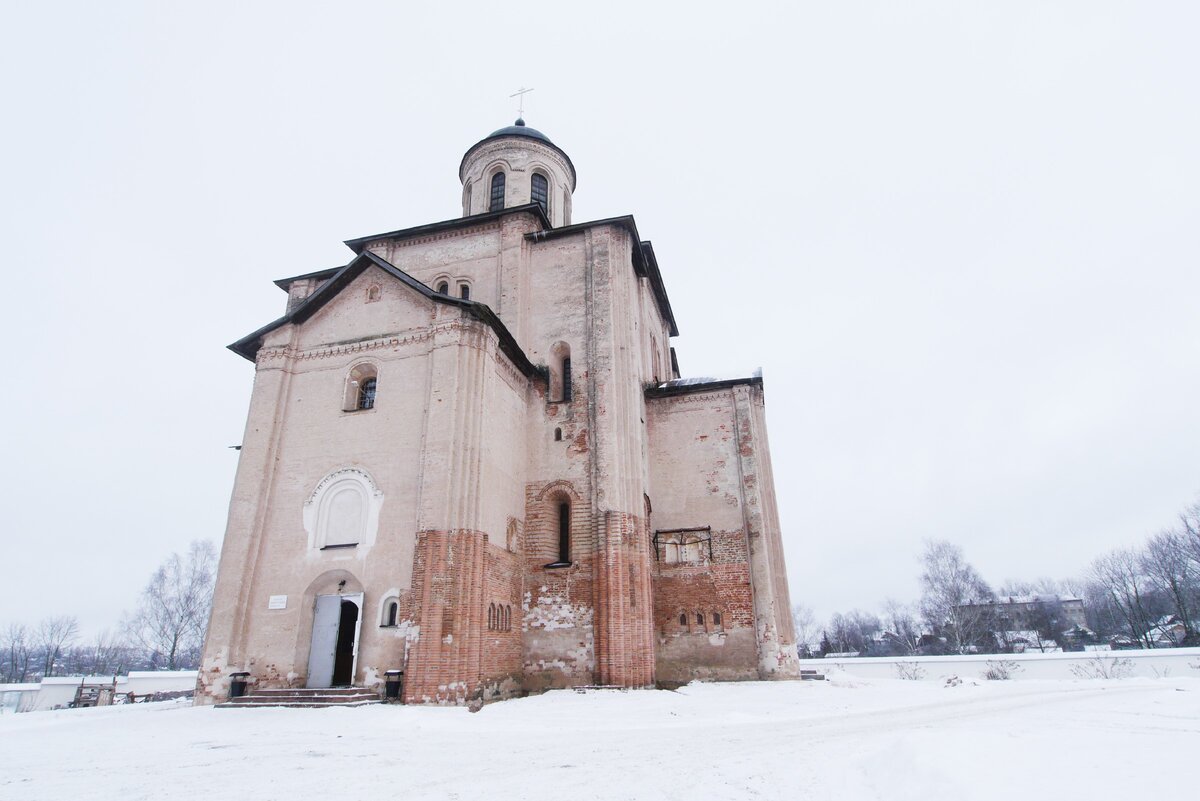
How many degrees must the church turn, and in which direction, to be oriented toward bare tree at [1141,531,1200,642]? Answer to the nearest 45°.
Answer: approximately 180°

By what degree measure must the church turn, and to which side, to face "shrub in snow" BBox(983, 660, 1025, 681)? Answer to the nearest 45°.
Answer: approximately 135° to its left

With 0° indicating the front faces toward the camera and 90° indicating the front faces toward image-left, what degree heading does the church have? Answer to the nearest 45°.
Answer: approximately 45°

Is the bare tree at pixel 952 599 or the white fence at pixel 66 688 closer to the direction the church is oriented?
the white fence

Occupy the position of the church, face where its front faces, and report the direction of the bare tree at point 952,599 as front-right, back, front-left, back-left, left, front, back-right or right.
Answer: back

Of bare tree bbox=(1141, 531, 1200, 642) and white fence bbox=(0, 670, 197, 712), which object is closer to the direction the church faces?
the white fence

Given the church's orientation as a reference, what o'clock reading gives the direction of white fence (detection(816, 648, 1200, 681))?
The white fence is roughly at 7 o'clock from the church.

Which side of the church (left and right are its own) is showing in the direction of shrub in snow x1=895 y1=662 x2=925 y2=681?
back

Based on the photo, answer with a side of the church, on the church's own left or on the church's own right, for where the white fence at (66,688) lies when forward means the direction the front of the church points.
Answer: on the church's own right
